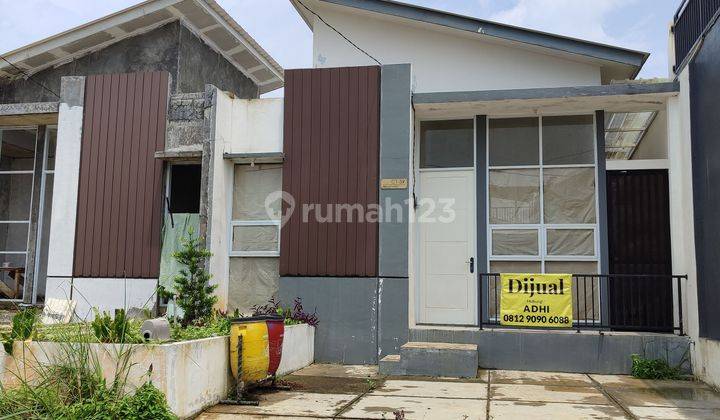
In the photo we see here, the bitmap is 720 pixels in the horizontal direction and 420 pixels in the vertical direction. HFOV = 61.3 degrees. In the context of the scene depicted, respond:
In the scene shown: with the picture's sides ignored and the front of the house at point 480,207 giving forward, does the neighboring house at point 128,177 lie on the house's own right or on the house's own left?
on the house's own right

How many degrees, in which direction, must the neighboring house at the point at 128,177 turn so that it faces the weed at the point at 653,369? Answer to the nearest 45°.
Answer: approximately 45° to its left

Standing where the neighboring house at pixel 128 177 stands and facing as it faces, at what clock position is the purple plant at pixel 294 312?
The purple plant is roughly at 10 o'clock from the neighboring house.

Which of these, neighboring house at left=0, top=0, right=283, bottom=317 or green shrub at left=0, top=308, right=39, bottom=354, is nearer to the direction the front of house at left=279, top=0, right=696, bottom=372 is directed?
the green shrub

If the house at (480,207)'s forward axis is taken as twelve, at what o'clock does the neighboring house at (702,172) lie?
The neighboring house is roughly at 10 o'clock from the house.

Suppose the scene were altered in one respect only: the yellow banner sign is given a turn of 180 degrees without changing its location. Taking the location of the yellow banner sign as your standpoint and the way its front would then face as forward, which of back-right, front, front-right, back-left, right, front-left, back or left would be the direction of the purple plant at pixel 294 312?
left

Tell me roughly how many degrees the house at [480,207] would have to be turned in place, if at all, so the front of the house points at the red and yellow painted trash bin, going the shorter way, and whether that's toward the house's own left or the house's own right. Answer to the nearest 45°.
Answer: approximately 45° to the house's own right

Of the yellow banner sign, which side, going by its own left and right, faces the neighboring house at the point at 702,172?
left

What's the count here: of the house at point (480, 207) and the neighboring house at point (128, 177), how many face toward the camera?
2

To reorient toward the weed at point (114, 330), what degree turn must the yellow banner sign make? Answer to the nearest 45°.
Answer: approximately 45° to its right
